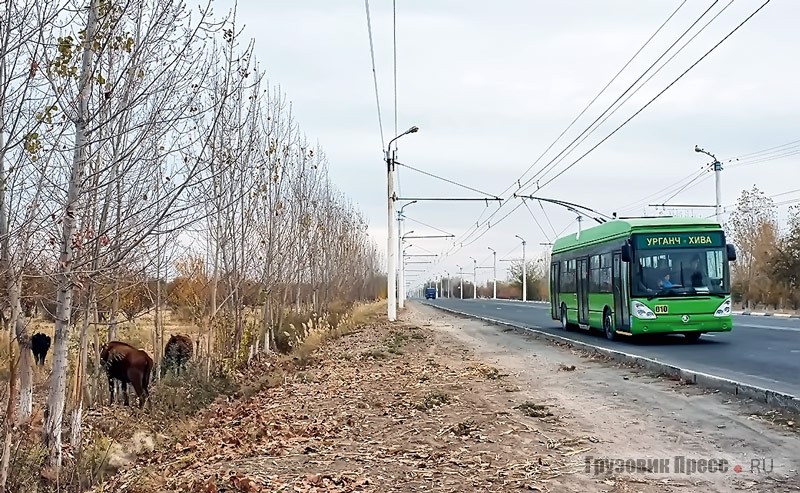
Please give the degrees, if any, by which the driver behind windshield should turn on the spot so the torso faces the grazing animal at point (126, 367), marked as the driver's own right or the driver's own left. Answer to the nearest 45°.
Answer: approximately 45° to the driver's own right

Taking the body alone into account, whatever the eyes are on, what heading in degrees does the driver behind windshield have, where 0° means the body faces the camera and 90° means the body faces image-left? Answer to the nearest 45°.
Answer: approximately 0°

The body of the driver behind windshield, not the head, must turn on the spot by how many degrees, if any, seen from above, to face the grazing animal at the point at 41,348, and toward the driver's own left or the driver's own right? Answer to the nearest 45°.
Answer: approximately 45° to the driver's own right

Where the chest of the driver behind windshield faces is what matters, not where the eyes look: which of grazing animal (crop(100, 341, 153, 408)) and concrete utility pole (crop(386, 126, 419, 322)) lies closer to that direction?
the grazing animal

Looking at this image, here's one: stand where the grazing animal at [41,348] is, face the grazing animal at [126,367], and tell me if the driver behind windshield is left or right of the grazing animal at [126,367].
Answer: left

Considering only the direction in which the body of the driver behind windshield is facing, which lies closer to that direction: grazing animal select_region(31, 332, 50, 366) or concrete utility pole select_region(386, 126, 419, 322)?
the grazing animal
